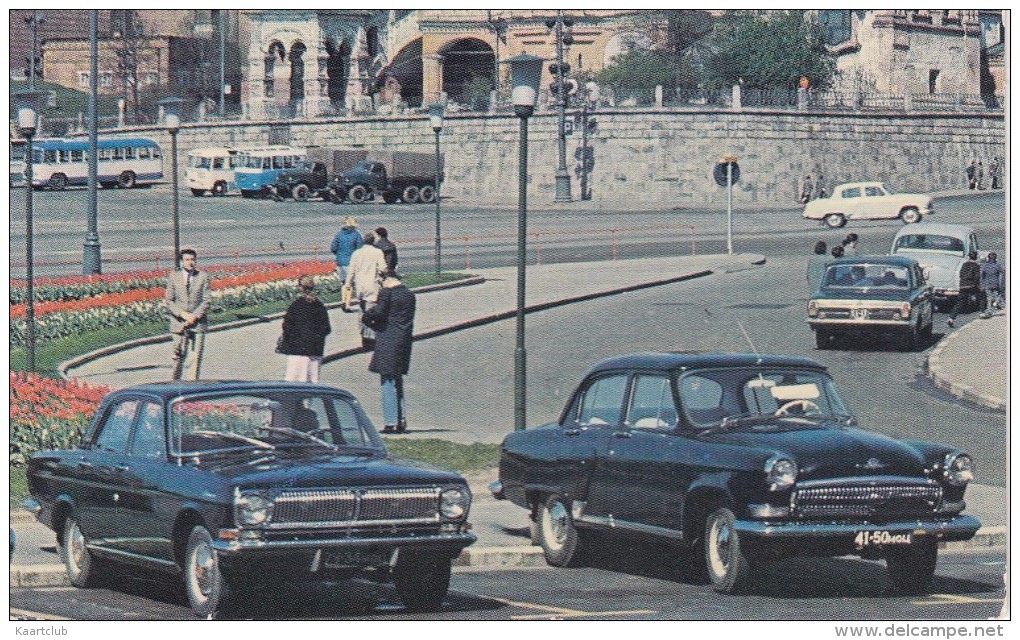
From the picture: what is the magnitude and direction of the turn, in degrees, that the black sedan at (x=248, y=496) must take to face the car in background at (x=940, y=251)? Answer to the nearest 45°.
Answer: approximately 90° to its left

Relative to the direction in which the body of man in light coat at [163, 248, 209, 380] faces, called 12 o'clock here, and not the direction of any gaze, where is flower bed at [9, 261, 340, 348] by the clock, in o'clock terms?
The flower bed is roughly at 6 o'clock from the man in light coat.

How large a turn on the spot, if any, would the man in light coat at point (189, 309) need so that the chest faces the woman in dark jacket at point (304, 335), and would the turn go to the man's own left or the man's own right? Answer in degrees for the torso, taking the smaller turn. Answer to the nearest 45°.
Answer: approximately 45° to the man's own left

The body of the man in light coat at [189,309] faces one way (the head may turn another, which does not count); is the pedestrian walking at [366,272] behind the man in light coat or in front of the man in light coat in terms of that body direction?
behind

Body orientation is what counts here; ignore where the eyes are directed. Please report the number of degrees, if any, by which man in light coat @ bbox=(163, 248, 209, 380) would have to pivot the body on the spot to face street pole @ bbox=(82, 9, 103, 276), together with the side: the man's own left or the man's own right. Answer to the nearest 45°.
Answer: approximately 180°

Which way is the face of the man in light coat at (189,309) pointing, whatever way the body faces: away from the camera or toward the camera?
toward the camera

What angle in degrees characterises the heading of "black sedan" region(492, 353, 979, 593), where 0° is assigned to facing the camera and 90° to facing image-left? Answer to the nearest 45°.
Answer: approximately 315°

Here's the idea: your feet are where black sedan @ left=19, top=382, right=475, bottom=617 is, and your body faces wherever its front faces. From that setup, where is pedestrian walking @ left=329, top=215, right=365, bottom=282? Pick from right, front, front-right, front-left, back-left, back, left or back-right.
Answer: back-left

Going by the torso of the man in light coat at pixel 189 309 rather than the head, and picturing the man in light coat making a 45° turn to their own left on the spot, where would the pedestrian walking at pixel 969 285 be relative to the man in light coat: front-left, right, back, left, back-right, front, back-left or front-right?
left

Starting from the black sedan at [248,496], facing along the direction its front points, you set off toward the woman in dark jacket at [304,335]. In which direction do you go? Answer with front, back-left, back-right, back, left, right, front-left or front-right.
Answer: back-left

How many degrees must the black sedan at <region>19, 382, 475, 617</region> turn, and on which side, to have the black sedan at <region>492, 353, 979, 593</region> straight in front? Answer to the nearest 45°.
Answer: approximately 45° to its left

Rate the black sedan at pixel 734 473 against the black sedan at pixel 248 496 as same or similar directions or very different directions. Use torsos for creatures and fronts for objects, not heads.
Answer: same or similar directions

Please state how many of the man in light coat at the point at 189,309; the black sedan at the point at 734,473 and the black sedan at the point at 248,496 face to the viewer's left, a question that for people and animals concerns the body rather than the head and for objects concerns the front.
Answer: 0

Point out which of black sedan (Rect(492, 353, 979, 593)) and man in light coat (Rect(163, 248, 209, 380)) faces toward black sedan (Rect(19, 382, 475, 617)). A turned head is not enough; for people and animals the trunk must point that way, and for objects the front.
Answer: the man in light coat

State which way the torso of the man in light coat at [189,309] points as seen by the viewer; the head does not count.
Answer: toward the camera

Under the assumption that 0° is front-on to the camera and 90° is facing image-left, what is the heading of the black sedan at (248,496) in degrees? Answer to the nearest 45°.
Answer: approximately 315°
